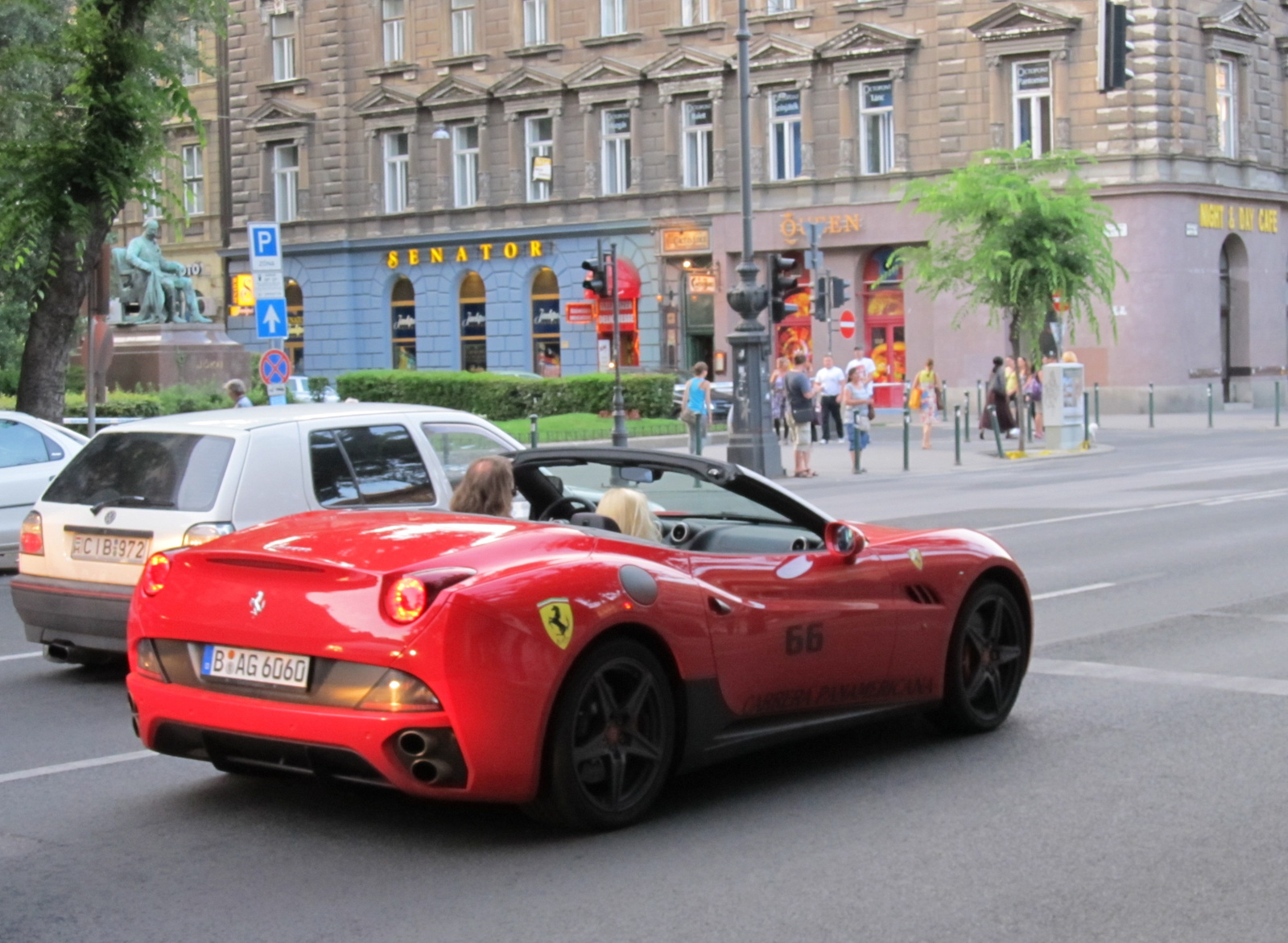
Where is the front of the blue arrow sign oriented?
toward the camera

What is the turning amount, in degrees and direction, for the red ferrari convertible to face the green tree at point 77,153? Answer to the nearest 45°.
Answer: approximately 45° to its left

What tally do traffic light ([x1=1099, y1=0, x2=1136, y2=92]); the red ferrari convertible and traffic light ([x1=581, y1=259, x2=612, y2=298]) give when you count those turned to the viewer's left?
1

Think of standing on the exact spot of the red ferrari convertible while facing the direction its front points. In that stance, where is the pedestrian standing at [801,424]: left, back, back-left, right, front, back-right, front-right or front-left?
front-left

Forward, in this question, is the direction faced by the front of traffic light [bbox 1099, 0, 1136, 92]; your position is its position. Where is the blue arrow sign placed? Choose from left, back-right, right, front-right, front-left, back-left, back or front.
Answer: back-right

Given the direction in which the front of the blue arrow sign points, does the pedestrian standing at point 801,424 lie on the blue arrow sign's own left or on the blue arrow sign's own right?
on the blue arrow sign's own left
